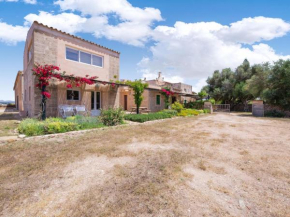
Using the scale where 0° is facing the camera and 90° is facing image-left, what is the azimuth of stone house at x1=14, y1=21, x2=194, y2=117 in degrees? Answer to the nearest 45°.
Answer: approximately 315°

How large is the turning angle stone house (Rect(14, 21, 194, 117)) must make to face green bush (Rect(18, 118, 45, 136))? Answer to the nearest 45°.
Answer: approximately 45° to its right

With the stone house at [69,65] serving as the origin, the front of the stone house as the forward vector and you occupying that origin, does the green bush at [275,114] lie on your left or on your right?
on your left

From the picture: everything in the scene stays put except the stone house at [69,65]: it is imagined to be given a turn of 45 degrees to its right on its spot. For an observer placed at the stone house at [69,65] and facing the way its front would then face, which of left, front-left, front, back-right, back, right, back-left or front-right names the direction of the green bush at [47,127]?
front

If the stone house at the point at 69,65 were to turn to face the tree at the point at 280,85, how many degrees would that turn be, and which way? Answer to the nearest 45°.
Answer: approximately 45° to its left

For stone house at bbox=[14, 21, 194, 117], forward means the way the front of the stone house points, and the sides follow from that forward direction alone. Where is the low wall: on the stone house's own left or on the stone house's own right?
on the stone house's own left
